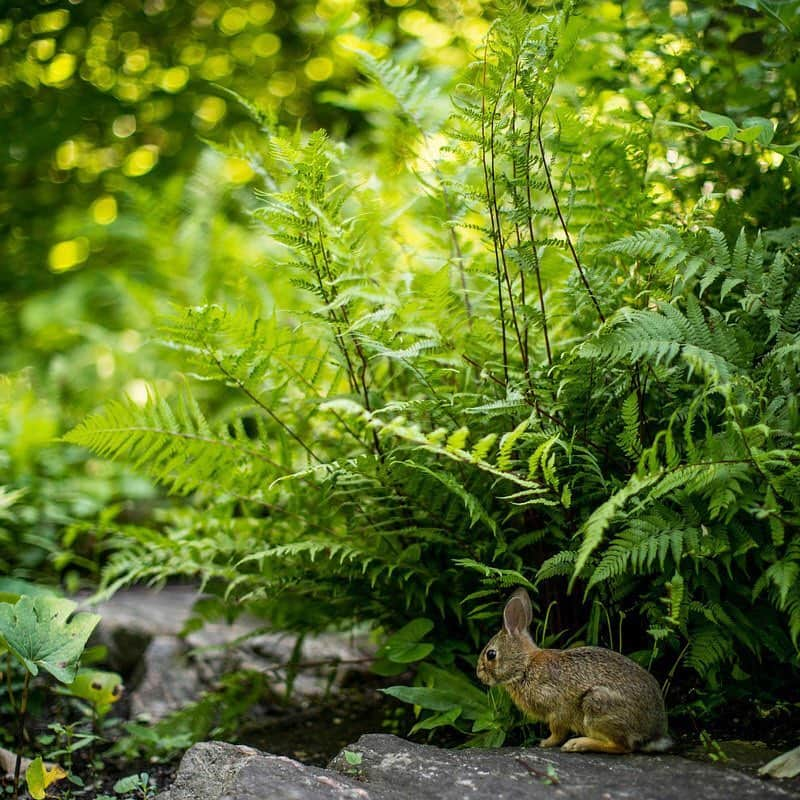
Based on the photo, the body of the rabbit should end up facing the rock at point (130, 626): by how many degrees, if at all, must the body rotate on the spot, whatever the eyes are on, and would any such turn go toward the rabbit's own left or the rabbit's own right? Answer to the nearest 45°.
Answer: approximately 45° to the rabbit's own right

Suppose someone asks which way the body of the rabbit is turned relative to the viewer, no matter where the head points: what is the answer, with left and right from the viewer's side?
facing to the left of the viewer

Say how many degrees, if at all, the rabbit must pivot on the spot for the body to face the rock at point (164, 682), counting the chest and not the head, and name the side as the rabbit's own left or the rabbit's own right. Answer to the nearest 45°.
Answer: approximately 45° to the rabbit's own right

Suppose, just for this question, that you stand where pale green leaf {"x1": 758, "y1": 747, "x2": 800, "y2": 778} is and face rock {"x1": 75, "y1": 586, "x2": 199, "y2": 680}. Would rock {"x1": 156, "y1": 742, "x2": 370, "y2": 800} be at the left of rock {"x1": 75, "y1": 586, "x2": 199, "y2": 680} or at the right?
left

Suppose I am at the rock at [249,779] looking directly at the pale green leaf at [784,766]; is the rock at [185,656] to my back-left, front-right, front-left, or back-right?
back-left
